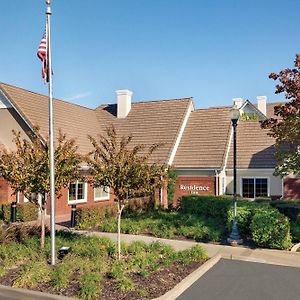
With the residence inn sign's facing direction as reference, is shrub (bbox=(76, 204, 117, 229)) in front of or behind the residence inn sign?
in front

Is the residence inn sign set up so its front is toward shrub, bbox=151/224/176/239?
yes

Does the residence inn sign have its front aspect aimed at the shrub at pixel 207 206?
yes

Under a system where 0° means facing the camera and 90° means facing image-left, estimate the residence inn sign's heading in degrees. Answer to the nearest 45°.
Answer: approximately 0°

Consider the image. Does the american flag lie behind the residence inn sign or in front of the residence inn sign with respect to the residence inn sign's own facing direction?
in front

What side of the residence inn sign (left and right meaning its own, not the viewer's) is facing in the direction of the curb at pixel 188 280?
front

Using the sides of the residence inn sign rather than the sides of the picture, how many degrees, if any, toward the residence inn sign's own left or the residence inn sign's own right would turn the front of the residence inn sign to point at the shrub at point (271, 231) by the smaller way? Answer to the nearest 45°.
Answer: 0° — it already faces it

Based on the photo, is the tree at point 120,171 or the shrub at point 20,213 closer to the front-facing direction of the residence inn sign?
the tree
